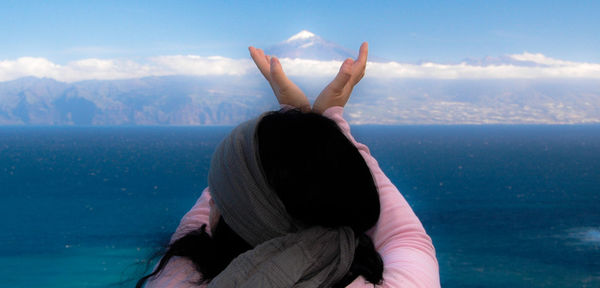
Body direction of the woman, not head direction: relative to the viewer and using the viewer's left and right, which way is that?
facing away from the viewer
